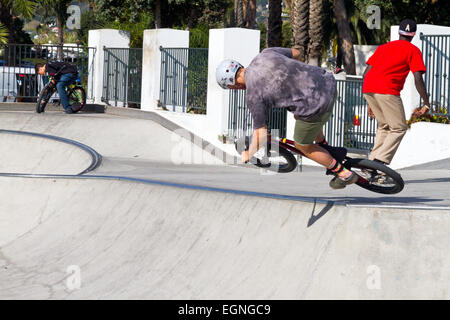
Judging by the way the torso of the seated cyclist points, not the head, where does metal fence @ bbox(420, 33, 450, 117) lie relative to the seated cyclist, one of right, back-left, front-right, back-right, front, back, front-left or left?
back-left

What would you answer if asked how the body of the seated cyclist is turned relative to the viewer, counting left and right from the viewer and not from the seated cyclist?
facing to the left of the viewer

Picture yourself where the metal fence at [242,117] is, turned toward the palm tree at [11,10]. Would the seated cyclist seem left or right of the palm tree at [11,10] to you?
left

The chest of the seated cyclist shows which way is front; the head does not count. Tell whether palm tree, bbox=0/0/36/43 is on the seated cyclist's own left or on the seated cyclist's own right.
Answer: on the seated cyclist's own right

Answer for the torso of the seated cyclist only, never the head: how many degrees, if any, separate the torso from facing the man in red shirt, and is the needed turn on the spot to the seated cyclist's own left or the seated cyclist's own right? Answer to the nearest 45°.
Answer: approximately 90° to the seated cyclist's own left

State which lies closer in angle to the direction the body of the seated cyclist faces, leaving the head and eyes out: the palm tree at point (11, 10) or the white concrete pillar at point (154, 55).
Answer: the palm tree

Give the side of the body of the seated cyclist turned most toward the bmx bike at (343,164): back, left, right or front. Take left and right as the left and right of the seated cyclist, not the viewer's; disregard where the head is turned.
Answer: left

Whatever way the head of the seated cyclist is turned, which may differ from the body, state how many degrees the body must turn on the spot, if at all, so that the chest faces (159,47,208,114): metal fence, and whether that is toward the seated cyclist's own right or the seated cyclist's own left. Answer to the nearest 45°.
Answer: approximately 180°

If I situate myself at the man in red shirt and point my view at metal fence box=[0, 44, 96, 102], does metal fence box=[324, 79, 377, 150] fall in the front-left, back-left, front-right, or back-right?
front-right

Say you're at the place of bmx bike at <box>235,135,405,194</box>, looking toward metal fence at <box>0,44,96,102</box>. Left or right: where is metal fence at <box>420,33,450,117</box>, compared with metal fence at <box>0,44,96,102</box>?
right
